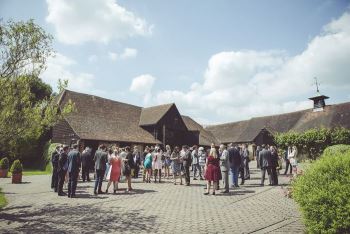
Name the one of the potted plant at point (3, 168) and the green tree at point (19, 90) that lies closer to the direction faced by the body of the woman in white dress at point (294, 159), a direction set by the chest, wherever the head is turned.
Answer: the potted plant

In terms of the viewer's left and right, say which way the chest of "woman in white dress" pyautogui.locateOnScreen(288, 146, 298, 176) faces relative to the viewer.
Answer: facing to the left of the viewer

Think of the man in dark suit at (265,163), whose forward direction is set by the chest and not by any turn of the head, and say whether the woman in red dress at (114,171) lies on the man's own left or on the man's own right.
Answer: on the man's own left

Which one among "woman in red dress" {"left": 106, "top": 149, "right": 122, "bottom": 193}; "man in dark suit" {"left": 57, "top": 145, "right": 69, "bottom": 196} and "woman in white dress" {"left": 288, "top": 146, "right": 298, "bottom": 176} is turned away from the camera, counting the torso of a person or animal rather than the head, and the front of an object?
the woman in red dress

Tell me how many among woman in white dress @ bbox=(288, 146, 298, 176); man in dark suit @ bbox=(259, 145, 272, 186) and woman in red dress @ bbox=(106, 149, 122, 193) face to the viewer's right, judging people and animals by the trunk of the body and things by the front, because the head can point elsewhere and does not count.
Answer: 0

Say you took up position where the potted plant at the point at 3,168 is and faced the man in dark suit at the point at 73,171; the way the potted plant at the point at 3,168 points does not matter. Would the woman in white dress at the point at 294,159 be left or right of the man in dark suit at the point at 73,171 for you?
left

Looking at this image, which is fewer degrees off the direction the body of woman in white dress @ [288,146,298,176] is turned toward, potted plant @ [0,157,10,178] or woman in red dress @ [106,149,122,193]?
the potted plant

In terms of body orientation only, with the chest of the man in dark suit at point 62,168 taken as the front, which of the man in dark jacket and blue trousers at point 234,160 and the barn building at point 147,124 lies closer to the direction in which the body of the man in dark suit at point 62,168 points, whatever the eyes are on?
the man in dark jacket and blue trousers

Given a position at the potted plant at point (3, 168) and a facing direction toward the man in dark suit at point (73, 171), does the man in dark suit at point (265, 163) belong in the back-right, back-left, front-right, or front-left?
front-left

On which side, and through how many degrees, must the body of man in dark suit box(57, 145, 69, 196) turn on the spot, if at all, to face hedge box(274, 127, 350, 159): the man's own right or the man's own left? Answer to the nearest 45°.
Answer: approximately 45° to the man's own left

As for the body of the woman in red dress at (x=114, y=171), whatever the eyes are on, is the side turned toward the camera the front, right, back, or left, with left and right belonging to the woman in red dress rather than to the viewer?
back

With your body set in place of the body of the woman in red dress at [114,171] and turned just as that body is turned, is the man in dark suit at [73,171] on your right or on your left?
on your left
